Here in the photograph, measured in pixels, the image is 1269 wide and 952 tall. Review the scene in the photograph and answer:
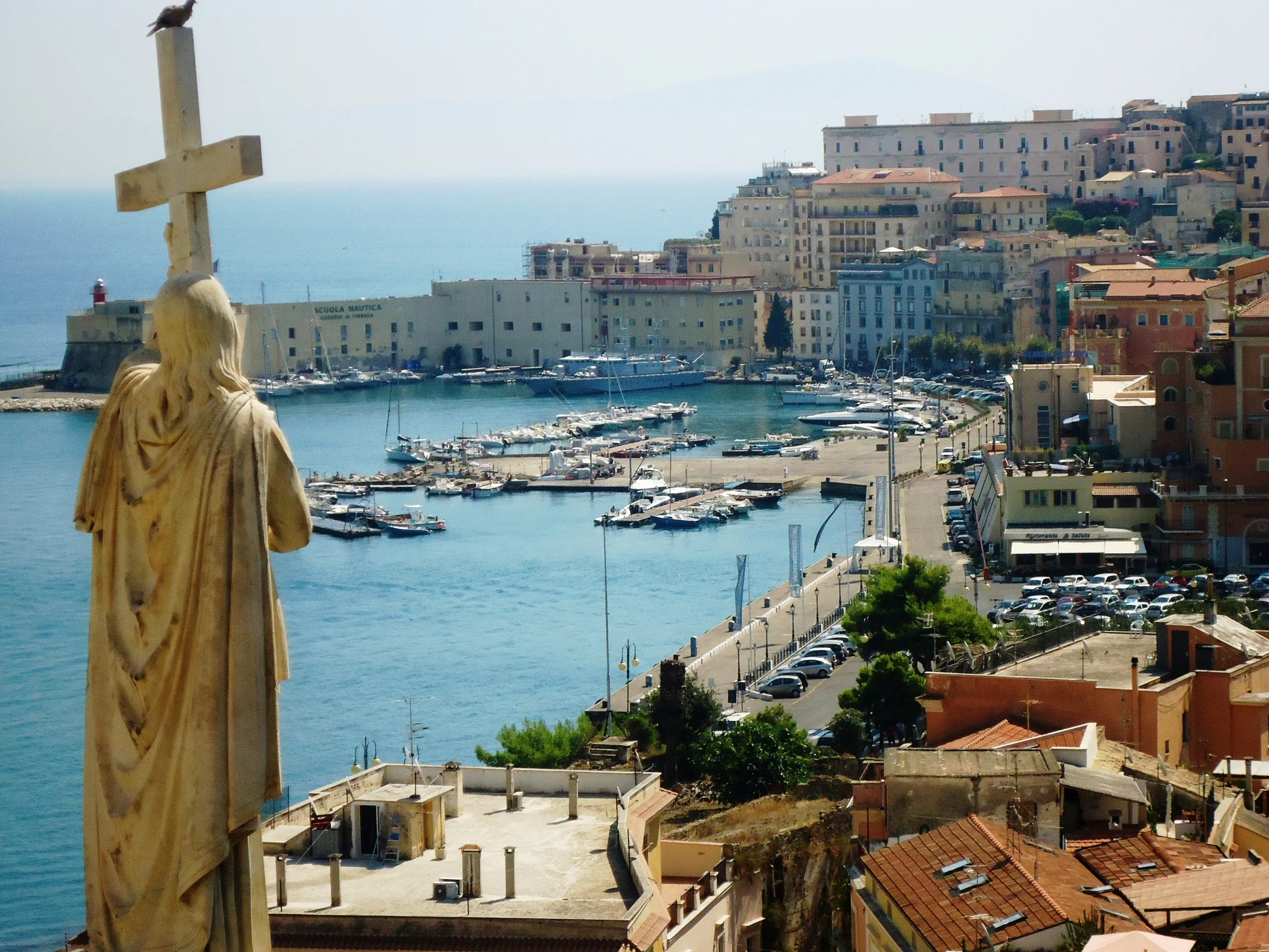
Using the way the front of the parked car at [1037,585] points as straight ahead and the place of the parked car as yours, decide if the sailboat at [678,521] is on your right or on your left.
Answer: on your right

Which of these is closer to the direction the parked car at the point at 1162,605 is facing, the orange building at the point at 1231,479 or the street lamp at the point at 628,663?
the street lamp

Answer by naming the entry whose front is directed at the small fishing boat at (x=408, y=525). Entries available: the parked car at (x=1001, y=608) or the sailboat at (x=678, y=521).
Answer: the sailboat

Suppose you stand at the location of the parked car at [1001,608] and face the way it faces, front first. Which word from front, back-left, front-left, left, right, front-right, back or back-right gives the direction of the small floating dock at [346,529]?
right

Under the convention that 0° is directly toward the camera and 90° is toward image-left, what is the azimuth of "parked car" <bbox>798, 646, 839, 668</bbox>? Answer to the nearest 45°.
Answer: approximately 90°

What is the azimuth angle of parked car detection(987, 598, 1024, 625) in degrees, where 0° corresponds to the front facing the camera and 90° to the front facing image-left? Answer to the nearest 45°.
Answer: approximately 45°

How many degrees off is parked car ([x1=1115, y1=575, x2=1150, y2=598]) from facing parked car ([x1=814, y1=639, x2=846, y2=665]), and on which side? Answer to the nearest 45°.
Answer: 0° — it already faces it

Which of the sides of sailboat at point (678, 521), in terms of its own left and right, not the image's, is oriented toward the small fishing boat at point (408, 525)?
front

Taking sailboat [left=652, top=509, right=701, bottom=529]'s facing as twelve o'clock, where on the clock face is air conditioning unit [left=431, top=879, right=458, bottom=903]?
The air conditioning unit is roughly at 9 o'clock from the sailboat.

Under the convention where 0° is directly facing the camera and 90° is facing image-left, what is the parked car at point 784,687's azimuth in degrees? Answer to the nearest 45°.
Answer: approximately 90°

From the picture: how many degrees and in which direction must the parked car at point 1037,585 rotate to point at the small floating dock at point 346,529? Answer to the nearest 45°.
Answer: approximately 90° to its right
